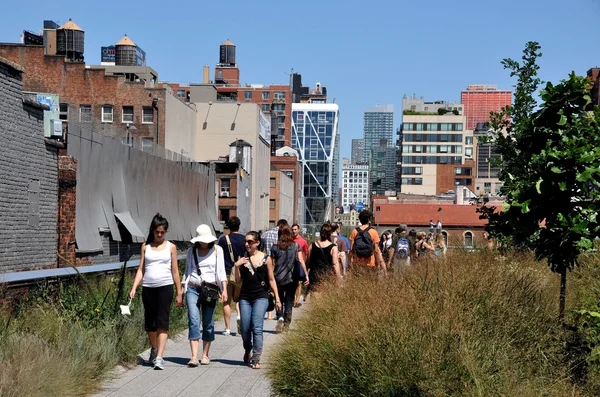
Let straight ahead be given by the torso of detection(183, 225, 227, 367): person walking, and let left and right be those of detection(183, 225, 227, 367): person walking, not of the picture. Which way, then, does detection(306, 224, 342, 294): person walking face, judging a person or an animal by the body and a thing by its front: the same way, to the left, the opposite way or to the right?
the opposite way

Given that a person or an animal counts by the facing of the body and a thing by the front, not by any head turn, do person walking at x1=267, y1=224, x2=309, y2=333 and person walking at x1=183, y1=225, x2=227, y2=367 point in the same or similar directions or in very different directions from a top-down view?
very different directions

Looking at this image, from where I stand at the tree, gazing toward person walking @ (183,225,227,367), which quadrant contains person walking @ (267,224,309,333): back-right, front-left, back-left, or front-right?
front-right

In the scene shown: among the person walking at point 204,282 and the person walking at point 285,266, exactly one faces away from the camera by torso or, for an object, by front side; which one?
the person walking at point 285,266

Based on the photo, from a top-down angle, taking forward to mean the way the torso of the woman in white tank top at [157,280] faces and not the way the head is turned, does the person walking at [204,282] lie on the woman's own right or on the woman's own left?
on the woman's own left

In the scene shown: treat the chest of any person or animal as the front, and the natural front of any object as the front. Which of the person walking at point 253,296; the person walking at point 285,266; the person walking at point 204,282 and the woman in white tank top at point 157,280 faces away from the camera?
the person walking at point 285,266

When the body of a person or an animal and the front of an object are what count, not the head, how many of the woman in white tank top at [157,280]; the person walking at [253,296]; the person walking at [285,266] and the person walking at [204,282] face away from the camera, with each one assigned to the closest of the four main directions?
1

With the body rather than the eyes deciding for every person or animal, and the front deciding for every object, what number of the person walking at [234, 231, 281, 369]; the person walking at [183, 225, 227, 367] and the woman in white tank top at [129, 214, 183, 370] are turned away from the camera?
0

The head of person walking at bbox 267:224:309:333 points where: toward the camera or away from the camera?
away from the camera

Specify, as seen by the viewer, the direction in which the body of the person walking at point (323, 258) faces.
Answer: away from the camera

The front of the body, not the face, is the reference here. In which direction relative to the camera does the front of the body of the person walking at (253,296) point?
toward the camera

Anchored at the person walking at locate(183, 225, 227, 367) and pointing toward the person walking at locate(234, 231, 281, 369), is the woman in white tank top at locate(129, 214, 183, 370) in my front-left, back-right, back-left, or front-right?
back-right

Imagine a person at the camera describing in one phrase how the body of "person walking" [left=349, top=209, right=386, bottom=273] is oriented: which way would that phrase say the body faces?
away from the camera

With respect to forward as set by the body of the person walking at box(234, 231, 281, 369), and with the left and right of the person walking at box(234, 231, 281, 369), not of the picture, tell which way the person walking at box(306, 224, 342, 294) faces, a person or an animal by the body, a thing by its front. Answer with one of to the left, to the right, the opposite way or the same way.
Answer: the opposite way

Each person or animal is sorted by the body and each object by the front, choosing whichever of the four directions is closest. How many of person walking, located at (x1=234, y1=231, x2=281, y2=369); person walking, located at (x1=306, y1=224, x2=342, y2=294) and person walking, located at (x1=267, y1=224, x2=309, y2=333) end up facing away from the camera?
2
